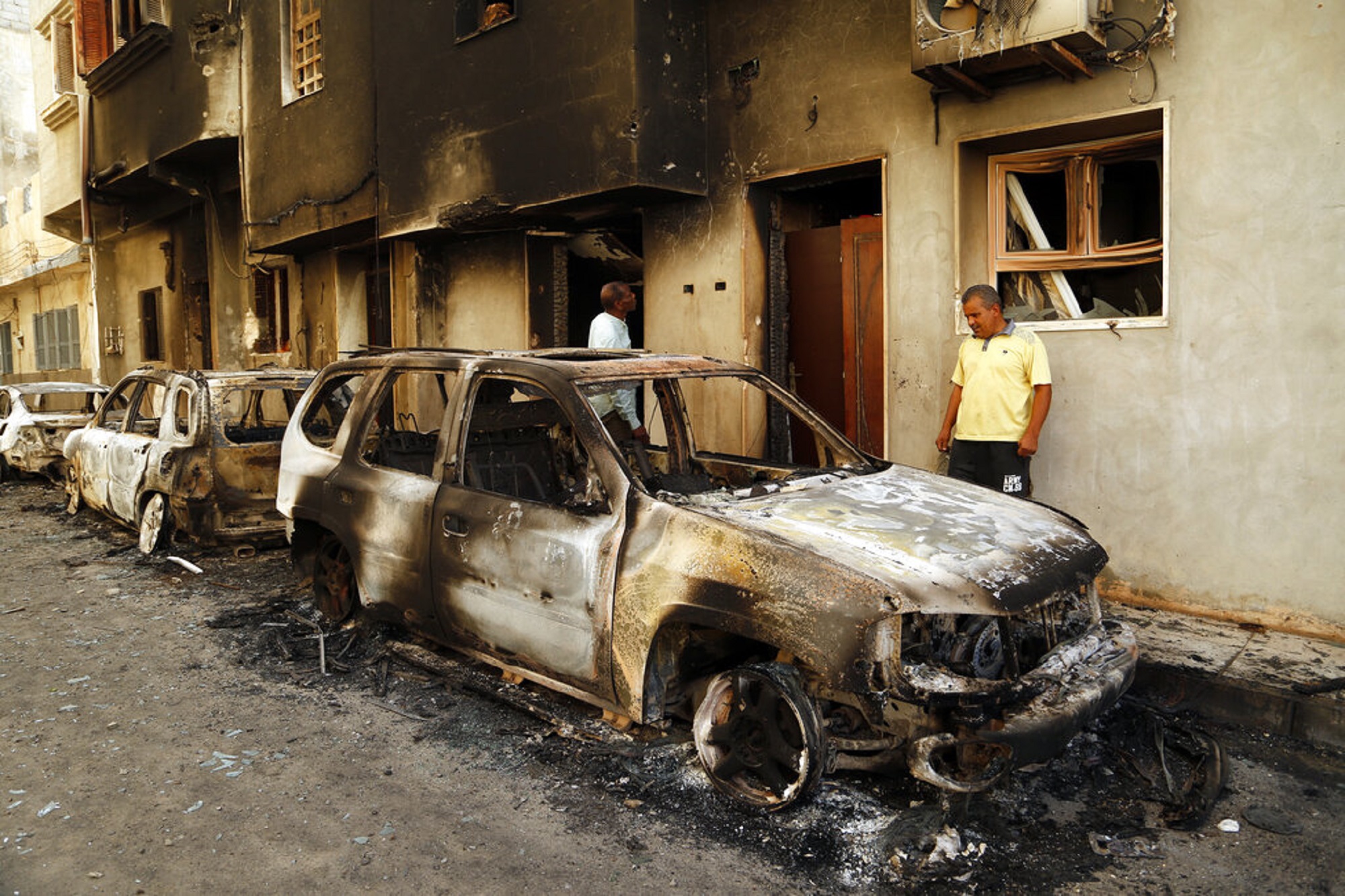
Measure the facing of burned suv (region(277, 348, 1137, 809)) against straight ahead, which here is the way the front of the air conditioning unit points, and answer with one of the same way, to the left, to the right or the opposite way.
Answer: to the left

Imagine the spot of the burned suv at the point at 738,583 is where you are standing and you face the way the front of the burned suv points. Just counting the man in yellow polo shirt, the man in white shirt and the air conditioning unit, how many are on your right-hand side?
0

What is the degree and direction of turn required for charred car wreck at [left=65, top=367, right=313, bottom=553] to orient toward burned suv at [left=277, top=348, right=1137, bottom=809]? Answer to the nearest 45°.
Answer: approximately 135° to its left

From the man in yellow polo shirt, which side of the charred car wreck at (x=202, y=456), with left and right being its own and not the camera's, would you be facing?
back

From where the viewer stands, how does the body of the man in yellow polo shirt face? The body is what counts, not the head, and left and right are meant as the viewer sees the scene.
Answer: facing the viewer and to the left of the viewer

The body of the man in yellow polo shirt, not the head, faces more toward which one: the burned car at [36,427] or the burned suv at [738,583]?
the burned suv

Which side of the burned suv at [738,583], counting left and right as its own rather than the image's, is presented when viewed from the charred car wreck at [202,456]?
back

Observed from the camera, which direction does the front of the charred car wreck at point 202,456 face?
facing away from the viewer and to the left of the viewer

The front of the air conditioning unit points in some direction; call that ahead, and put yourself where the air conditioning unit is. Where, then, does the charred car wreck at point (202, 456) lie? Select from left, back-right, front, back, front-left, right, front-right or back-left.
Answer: front-right

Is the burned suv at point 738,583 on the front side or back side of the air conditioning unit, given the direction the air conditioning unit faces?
on the front side

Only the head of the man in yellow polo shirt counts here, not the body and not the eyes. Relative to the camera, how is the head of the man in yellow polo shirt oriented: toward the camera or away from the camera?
toward the camera

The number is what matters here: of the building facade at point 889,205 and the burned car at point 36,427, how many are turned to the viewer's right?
0
